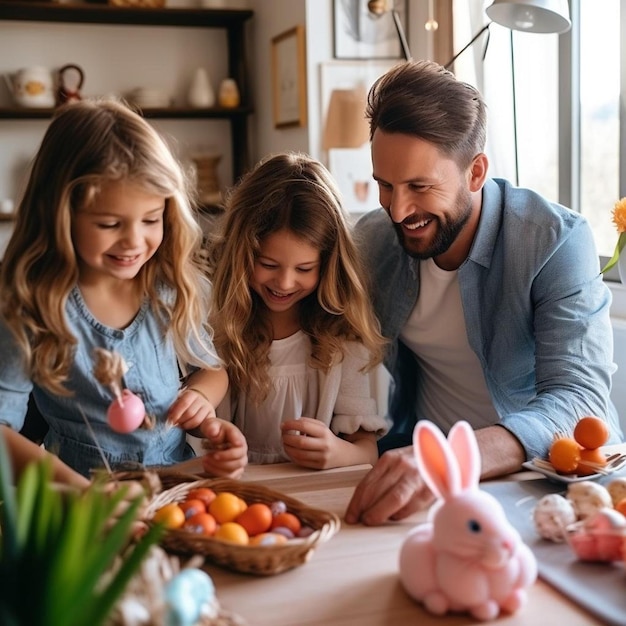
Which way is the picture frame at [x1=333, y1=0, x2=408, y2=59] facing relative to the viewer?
toward the camera

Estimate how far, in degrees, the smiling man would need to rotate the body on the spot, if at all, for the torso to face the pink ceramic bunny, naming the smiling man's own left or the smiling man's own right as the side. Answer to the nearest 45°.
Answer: approximately 45° to the smiling man's own left

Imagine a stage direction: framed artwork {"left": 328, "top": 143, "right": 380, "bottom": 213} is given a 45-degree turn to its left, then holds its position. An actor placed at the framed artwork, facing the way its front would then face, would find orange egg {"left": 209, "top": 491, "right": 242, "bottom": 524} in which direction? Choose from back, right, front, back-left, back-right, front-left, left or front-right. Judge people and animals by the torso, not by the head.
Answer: front-right

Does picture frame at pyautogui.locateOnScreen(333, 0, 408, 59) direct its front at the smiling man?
yes

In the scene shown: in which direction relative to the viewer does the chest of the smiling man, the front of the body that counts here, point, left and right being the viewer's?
facing the viewer and to the left of the viewer

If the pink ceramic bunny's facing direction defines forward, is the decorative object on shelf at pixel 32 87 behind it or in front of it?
behind

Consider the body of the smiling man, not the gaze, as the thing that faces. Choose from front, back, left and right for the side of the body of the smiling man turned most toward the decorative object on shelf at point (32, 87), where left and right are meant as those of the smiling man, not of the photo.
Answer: right

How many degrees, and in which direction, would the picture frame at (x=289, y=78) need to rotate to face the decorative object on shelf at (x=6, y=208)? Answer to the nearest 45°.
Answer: approximately 45° to its right

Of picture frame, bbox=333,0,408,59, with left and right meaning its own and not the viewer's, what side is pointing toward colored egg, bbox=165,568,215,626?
front

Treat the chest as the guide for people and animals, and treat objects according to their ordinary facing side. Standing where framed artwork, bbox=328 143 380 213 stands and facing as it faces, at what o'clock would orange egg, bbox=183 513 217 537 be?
The orange egg is roughly at 12 o'clock from the framed artwork.
